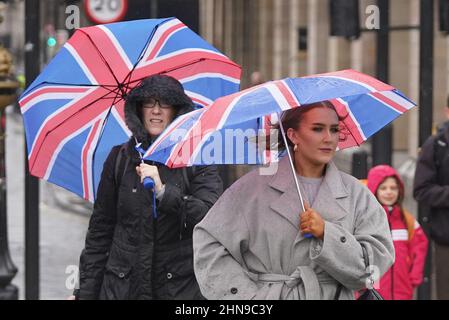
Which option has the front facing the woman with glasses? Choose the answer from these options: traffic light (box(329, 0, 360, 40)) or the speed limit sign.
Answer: the speed limit sign

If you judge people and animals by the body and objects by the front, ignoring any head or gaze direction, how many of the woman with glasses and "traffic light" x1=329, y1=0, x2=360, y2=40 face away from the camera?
1

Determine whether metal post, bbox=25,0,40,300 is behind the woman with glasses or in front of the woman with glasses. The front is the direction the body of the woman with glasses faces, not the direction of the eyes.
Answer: behind

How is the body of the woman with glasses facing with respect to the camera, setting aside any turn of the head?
toward the camera

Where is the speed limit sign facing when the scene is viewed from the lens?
facing the viewer

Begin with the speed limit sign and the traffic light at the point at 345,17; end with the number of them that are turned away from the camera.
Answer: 1

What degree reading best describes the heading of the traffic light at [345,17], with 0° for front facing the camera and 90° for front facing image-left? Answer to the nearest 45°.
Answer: approximately 180°

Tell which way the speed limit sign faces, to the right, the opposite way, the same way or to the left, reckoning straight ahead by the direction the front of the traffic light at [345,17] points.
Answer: the opposite way

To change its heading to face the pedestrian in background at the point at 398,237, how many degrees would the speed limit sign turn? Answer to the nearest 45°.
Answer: approximately 45° to its left
